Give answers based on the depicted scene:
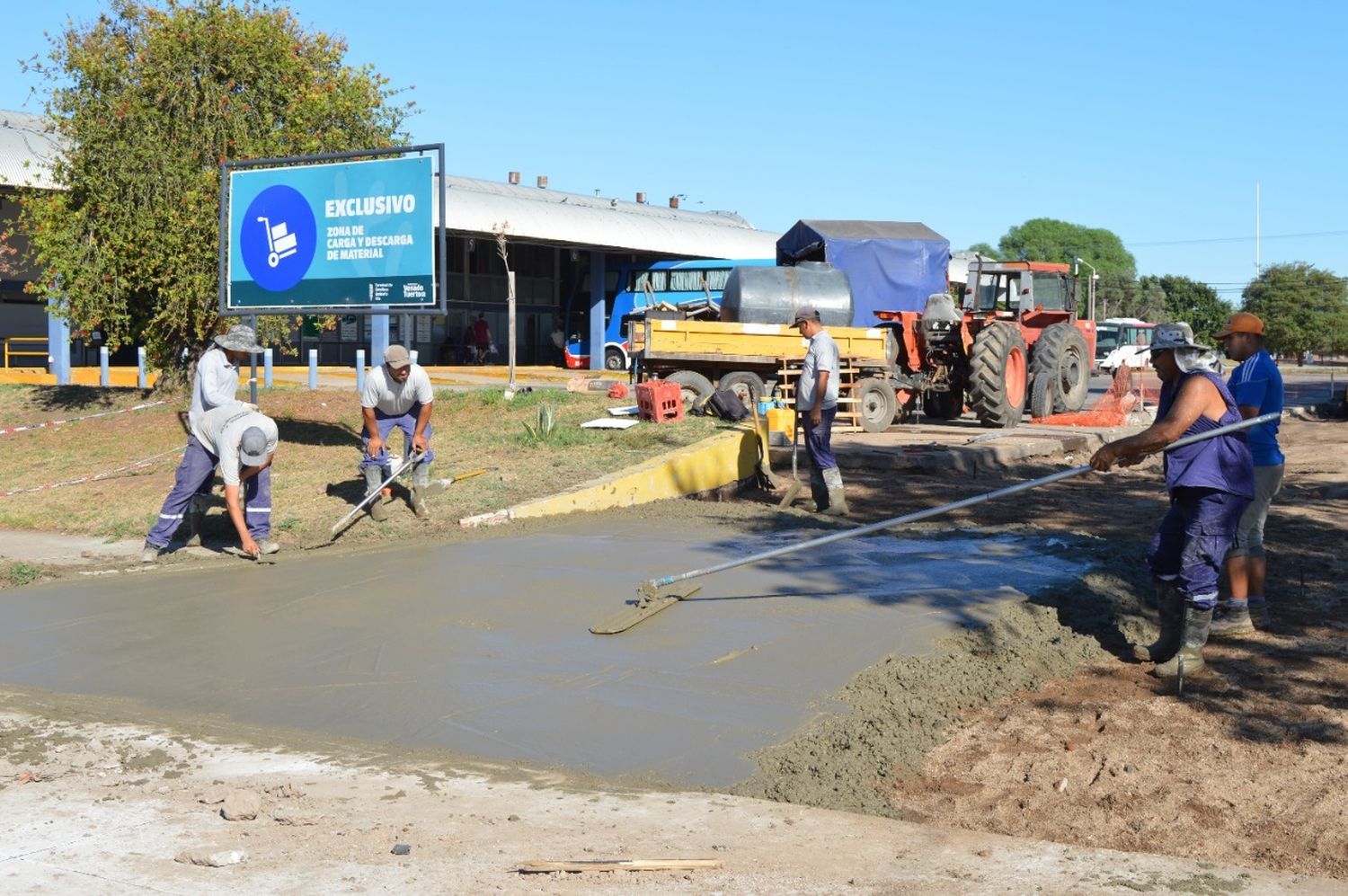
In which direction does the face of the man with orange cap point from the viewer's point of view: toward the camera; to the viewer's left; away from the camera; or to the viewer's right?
to the viewer's left

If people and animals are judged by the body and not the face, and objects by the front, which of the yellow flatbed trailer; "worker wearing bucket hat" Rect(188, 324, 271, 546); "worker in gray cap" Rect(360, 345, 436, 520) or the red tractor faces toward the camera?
the worker in gray cap

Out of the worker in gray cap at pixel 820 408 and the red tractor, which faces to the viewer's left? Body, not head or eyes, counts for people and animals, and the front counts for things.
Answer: the worker in gray cap

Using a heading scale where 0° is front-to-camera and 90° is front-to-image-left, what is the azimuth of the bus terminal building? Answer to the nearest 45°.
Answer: approximately 315°

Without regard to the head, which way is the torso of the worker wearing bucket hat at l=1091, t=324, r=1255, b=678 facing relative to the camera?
to the viewer's left

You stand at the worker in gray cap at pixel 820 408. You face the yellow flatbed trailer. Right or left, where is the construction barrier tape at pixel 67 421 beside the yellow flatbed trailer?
left

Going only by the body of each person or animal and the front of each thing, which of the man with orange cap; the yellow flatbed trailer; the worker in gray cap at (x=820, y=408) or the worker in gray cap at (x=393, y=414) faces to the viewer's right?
the yellow flatbed trailer

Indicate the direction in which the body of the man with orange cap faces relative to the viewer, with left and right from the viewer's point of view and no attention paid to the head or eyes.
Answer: facing to the left of the viewer

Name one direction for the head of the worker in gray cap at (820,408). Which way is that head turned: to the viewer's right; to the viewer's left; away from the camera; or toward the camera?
to the viewer's left

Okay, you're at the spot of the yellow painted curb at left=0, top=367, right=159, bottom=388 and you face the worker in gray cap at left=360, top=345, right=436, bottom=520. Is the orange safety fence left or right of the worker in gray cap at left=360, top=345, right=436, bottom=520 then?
left

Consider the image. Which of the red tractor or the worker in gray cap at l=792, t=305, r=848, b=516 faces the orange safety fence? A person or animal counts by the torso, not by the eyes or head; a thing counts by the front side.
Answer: the red tractor

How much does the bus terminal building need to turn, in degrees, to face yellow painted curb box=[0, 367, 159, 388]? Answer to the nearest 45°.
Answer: approximately 90° to its right

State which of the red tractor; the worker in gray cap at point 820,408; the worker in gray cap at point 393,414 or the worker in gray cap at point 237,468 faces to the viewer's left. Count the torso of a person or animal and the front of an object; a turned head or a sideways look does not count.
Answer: the worker in gray cap at point 820,408
